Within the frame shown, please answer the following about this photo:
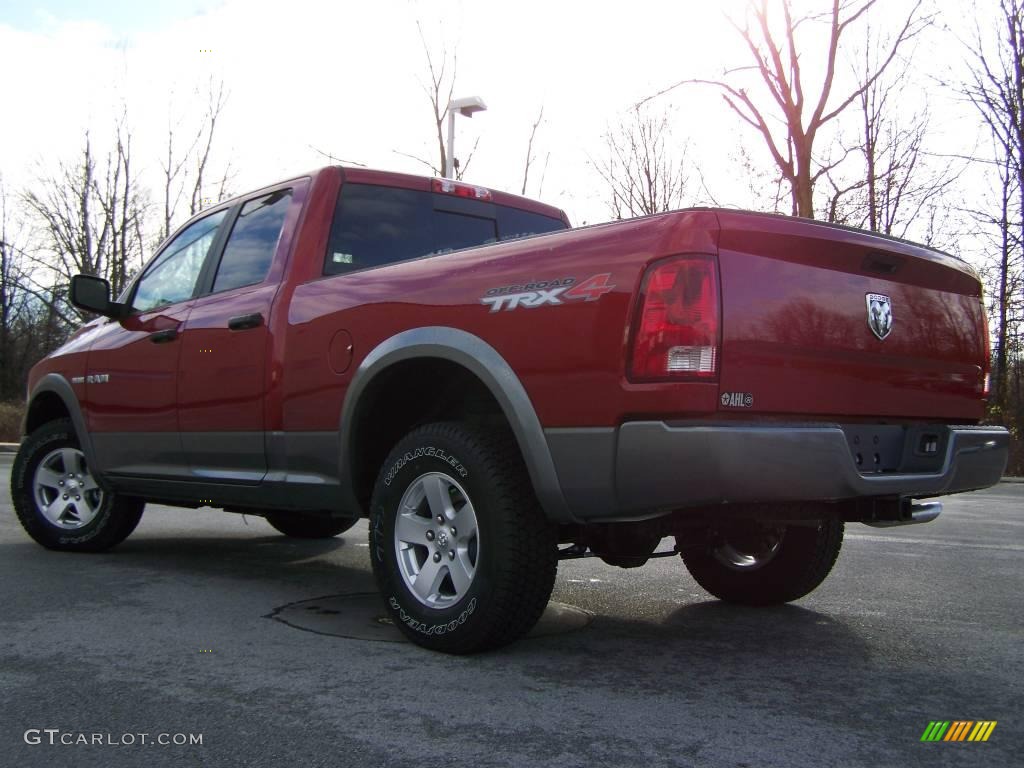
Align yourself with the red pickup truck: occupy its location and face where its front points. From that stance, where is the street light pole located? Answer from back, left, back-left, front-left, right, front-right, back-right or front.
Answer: front-right

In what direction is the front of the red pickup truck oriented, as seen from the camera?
facing away from the viewer and to the left of the viewer
